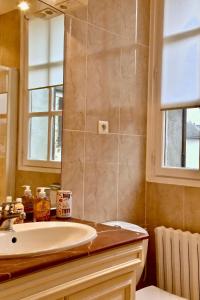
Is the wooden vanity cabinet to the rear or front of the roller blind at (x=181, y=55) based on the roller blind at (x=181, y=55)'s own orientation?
to the front

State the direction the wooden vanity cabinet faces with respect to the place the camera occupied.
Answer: facing the viewer and to the right of the viewer

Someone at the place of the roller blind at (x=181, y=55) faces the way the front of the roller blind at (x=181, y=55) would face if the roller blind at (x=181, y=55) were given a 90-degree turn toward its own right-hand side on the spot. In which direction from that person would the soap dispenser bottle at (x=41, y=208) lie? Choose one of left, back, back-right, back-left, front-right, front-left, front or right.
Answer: left

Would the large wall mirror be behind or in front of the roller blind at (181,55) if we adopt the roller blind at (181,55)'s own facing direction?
in front

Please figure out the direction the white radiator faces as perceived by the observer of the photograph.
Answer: facing the viewer and to the left of the viewer

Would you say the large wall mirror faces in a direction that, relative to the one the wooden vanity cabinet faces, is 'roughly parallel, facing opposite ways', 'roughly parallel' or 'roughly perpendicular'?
roughly parallel
